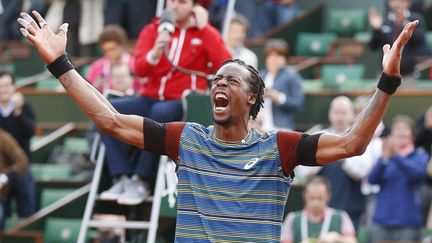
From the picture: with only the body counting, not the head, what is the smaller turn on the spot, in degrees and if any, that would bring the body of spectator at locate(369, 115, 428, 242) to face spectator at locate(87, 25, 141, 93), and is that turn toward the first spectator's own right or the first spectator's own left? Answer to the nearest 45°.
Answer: approximately 45° to the first spectator's own right

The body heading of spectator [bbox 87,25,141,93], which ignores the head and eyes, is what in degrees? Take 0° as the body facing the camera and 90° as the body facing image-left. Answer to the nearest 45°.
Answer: approximately 0°

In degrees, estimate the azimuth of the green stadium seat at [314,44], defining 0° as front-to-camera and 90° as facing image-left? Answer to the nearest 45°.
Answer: approximately 0°
